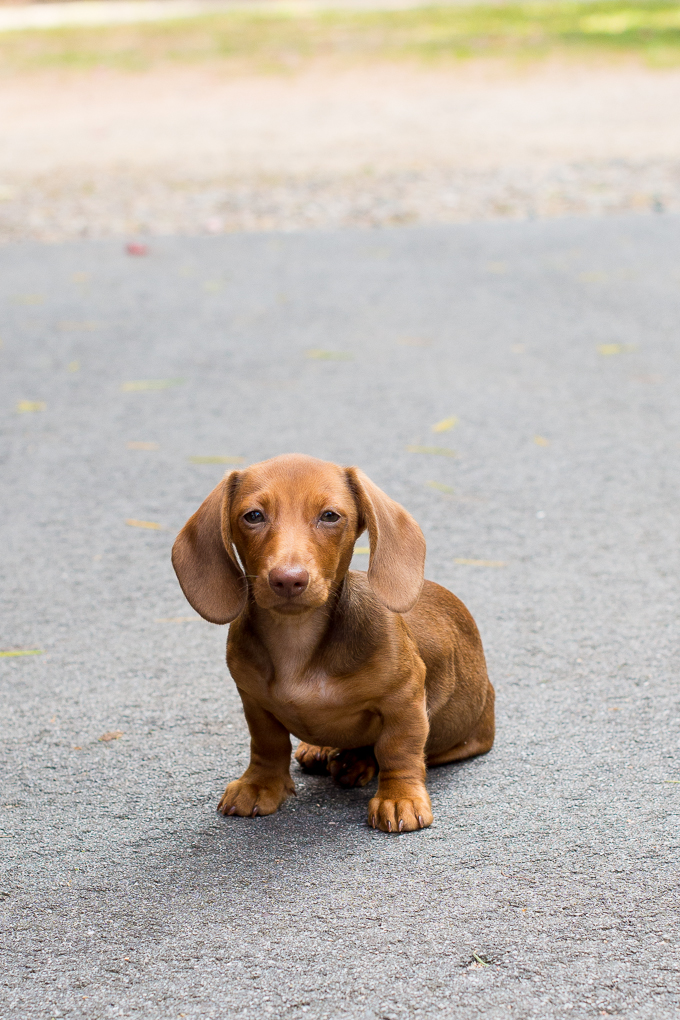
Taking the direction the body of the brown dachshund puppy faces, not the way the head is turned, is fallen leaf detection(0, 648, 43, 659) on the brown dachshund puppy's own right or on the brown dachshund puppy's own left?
on the brown dachshund puppy's own right

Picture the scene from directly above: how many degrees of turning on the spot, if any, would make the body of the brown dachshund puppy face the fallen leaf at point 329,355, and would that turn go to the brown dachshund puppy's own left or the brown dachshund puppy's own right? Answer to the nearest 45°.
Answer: approximately 135° to the brown dachshund puppy's own right

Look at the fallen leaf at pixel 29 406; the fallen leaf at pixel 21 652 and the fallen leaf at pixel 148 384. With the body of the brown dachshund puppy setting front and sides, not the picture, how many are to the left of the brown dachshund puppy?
0

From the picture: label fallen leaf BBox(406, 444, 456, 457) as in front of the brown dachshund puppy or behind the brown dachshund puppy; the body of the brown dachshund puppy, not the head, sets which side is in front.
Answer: behind

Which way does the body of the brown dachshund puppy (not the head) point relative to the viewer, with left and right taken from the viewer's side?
facing the viewer and to the left of the viewer

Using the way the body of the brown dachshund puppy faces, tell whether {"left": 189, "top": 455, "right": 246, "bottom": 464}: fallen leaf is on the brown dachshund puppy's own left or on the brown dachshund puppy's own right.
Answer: on the brown dachshund puppy's own right

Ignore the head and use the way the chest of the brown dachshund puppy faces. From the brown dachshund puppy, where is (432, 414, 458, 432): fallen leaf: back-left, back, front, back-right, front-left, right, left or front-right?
back-right

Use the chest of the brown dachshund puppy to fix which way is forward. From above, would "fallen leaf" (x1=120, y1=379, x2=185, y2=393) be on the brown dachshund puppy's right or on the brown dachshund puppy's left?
on the brown dachshund puppy's right

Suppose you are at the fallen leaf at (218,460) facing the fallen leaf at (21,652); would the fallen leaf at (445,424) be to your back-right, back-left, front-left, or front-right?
back-left

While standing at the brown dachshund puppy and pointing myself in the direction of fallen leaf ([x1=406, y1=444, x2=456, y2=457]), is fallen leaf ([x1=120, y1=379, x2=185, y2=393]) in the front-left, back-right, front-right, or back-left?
front-left
